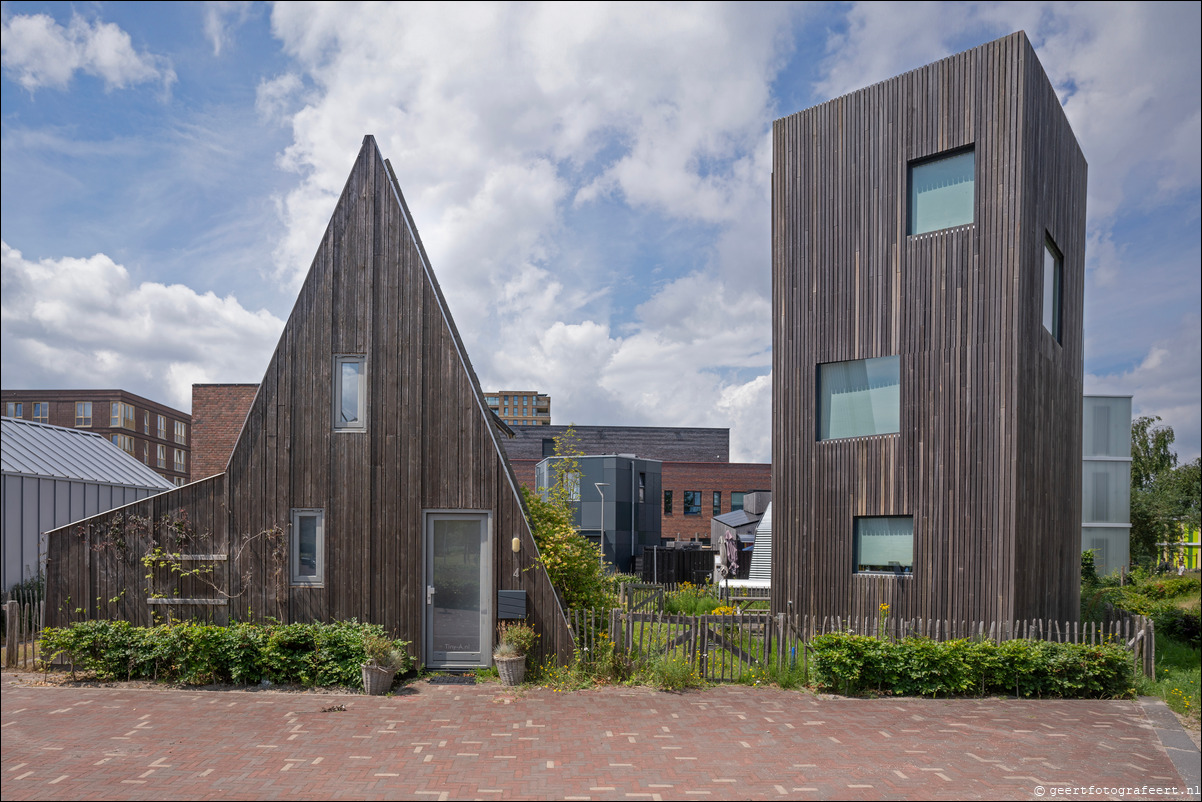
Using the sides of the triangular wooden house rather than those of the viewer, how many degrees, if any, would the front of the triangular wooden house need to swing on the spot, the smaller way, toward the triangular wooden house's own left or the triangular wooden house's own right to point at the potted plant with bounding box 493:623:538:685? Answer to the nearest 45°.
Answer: approximately 45° to the triangular wooden house's own left

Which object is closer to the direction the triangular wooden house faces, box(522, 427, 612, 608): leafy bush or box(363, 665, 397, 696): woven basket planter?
the woven basket planter

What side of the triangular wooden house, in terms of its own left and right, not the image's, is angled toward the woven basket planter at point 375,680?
front

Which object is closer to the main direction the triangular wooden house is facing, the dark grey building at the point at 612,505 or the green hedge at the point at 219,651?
the green hedge

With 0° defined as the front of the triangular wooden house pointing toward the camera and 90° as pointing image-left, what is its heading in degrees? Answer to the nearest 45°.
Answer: approximately 0°

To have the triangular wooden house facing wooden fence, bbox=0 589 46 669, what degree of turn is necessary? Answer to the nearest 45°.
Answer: approximately 90° to its right

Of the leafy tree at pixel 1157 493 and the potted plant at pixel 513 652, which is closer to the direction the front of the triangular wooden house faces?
the potted plant

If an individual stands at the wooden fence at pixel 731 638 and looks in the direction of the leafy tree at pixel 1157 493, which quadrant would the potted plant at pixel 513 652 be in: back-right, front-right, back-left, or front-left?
back-left
